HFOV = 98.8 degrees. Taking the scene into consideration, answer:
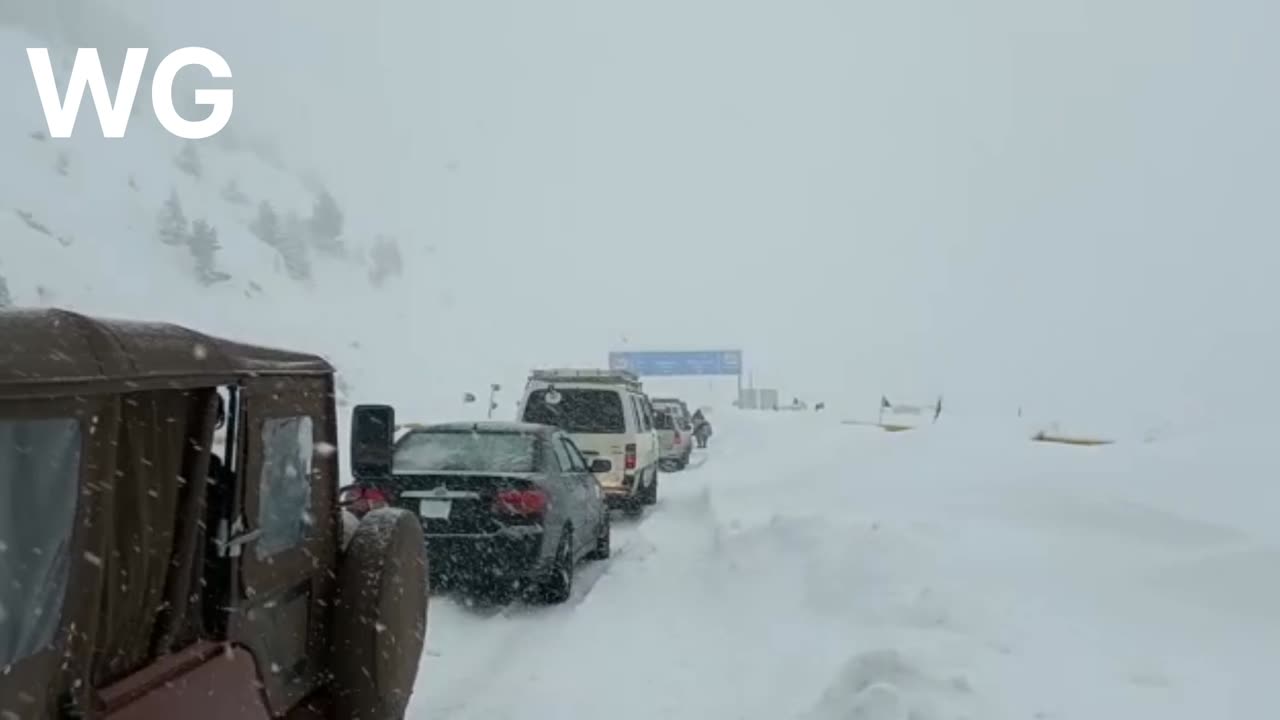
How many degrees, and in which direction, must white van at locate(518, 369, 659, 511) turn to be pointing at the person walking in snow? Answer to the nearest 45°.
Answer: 0° — it already faces them

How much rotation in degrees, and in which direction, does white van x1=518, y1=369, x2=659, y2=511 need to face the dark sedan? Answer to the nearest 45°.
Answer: approximately 180°

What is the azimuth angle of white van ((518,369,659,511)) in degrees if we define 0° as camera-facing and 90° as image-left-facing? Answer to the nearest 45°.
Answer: approximately 180°

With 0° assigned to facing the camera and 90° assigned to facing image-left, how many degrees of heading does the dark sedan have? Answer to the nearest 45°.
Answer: approximately 225°

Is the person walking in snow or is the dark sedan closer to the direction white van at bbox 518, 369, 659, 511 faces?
the person walking in snow
